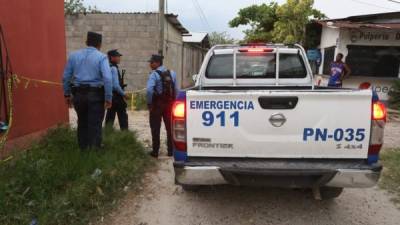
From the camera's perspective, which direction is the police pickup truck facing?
away from the camera

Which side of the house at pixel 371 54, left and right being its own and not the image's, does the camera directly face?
front

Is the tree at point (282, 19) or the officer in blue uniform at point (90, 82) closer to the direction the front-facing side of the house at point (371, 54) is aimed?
the officer in blue uniform

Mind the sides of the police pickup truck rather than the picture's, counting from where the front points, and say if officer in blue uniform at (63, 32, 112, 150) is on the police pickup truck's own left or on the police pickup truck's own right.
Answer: on the police pickup truck's own left

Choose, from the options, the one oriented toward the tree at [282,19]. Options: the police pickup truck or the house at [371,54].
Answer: the police pickup truck

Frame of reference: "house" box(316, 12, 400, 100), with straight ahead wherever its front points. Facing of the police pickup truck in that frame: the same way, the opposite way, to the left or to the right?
the opposite way

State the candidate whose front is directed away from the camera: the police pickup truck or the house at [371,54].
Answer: the police pickup truck

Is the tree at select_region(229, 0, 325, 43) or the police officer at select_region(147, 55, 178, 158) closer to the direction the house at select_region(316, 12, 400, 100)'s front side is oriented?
the police officer

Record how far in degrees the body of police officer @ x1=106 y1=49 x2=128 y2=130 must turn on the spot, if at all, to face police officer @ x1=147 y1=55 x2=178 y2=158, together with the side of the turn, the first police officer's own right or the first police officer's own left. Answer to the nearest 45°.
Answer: approximately 45° to the first police officer's own right

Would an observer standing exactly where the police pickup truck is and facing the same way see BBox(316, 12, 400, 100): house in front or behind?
in front
